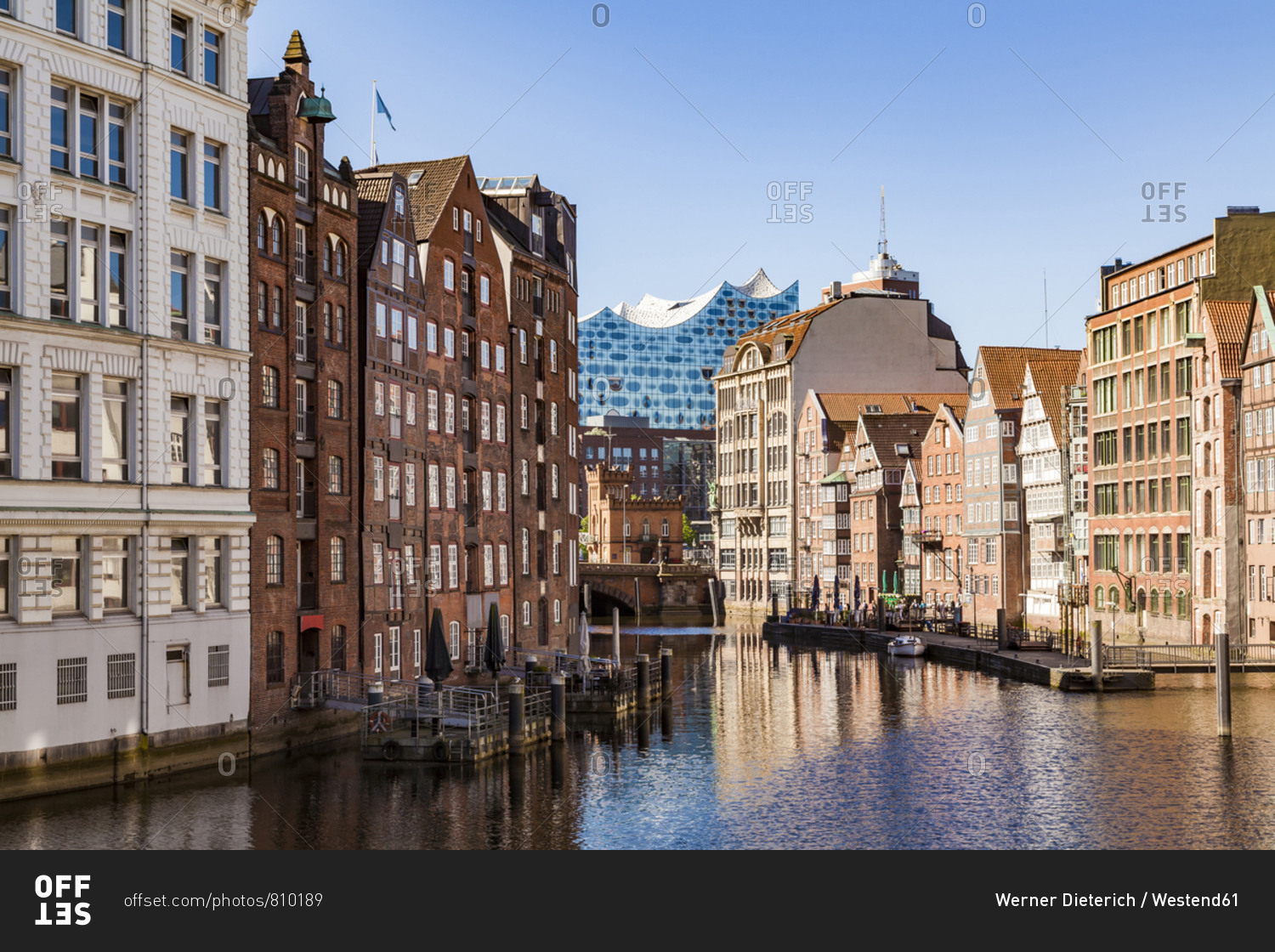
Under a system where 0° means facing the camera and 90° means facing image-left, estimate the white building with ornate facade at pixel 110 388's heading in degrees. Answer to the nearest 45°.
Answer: approximately 315°
